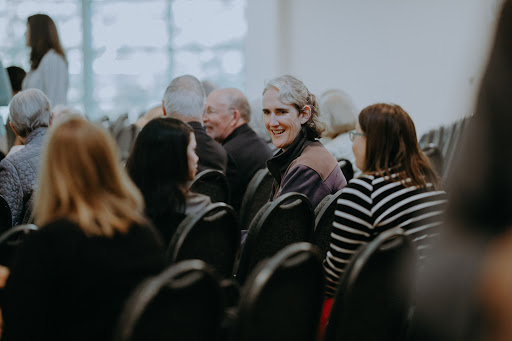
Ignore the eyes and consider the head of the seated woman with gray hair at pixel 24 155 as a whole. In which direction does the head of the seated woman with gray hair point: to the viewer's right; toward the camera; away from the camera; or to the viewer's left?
away from the camera

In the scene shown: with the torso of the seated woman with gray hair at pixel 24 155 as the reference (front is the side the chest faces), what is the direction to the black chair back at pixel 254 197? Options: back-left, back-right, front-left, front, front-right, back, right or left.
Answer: back-right

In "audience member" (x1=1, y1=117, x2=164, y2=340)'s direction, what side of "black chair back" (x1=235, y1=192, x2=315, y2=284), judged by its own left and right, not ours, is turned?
left

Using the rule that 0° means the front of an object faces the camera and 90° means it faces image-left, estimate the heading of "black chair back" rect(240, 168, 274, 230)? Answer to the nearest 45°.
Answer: approximately 135°

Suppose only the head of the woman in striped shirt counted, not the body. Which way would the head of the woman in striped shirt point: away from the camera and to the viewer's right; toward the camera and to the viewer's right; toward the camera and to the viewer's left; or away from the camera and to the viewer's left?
away from the camera and to the viewer's left

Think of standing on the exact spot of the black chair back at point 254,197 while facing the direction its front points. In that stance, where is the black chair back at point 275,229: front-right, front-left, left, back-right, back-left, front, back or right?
back-left

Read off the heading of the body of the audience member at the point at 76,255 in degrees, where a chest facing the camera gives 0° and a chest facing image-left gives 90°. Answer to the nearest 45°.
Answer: approximately 180°
